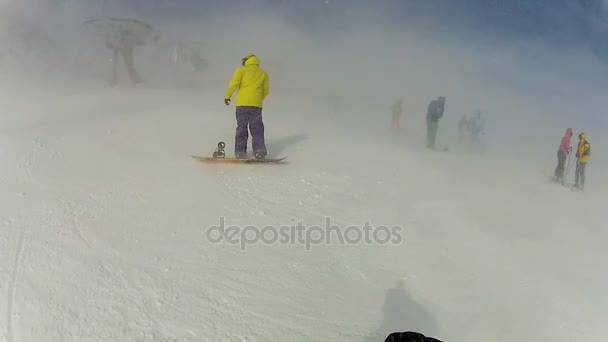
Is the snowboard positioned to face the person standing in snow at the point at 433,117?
no

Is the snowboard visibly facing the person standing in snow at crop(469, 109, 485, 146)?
no
